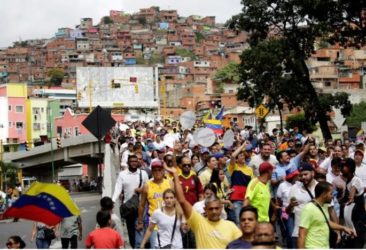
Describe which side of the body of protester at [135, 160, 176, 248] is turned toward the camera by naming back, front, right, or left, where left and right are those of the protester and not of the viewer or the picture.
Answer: front

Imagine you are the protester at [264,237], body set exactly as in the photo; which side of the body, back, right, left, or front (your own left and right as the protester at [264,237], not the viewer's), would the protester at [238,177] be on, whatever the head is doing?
back

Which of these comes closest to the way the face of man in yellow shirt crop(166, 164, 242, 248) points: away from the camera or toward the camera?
toward the camera

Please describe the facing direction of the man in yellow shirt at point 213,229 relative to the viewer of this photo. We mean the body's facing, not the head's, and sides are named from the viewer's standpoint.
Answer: facing the viewer

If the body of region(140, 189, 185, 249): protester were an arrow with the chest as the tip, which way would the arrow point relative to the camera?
toward the camera

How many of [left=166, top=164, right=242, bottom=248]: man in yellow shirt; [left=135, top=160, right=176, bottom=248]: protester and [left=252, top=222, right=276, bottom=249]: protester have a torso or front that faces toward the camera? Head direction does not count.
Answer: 3

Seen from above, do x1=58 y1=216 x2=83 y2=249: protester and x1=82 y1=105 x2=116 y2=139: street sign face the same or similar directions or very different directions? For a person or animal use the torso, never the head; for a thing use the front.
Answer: same or similar directions

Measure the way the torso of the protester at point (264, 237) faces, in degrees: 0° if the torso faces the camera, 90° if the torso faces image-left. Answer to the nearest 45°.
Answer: approximately 0°
